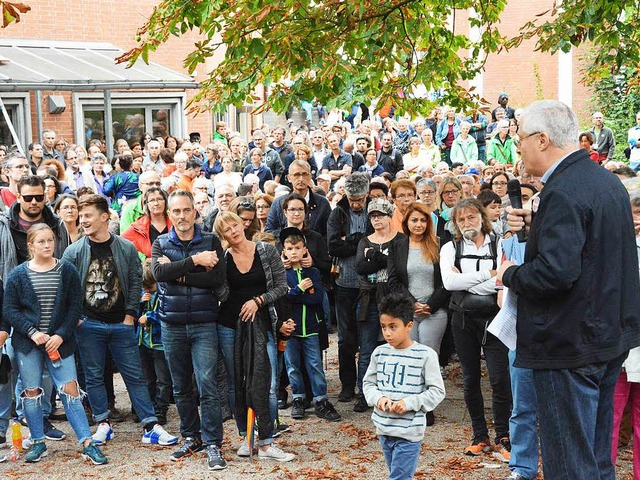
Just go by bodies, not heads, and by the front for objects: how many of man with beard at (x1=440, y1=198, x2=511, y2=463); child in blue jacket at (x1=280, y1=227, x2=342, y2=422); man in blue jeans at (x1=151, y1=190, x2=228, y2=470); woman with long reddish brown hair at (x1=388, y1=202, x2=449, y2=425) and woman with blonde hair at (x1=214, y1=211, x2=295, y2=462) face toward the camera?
5

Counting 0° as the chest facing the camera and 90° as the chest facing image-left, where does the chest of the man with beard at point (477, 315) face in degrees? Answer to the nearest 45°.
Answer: approximately 0°

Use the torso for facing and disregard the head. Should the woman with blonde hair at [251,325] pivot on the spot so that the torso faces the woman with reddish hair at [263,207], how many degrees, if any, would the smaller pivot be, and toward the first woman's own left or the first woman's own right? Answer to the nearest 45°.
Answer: approximately 180°

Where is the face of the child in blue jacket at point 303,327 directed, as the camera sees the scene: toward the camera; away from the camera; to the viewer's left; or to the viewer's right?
toward the camera

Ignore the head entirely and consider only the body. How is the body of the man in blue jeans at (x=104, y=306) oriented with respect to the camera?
toward the camera

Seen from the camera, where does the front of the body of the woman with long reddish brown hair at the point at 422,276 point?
toward the camera

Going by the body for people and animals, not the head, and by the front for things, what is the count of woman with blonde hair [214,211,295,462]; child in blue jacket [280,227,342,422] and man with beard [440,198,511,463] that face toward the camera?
3

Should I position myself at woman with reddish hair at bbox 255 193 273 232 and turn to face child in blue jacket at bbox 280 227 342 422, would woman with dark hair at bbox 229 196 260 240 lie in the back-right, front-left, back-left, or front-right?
front-right

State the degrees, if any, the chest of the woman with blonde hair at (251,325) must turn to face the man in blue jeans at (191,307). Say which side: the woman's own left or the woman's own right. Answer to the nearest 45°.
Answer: approximately 90° to the woman's own right

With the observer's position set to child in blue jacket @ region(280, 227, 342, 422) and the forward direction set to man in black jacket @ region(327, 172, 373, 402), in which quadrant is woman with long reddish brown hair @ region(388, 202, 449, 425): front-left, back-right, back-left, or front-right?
front-right

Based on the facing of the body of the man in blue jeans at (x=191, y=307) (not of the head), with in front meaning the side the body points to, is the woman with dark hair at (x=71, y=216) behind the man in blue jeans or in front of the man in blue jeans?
behind

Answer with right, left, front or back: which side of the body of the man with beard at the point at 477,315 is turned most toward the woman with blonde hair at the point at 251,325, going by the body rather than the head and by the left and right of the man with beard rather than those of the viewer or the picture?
right

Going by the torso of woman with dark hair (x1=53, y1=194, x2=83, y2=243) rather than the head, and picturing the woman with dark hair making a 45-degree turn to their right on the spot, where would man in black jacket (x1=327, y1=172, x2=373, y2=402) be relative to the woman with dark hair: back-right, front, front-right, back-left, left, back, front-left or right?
left

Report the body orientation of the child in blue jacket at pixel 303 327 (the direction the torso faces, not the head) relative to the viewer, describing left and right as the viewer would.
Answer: facing the viewer

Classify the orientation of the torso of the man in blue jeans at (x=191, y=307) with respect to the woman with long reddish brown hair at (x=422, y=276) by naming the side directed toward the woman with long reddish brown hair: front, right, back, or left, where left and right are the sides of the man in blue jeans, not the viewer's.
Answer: left

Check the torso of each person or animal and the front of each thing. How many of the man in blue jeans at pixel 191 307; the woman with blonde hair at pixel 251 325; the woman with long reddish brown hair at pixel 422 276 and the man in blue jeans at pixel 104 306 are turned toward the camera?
4
